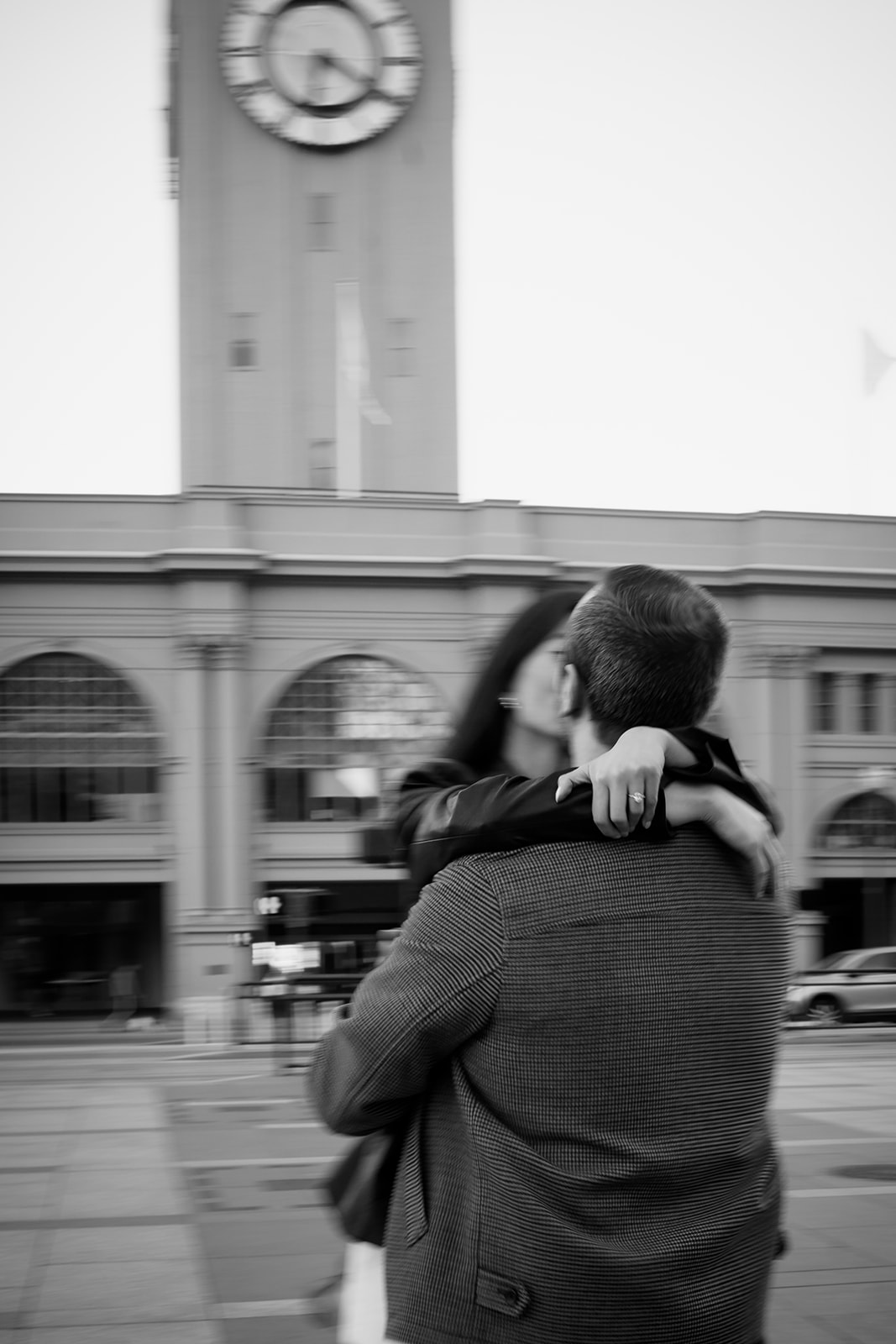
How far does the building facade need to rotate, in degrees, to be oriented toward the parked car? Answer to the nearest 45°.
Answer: approximately 45° to its left

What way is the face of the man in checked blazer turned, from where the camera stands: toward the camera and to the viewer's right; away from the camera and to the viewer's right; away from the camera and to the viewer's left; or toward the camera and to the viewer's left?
away from the camera and to the viewer's left

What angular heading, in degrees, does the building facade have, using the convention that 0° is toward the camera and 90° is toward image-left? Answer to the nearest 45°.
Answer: approximately 0°
